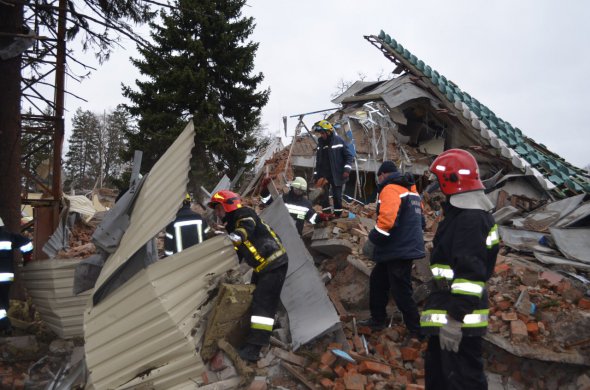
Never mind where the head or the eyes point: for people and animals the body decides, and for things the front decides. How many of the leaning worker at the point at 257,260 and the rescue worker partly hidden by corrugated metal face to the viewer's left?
1

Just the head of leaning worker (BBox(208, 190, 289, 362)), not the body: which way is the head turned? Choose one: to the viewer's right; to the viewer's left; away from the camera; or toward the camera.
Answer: to the viewer's left

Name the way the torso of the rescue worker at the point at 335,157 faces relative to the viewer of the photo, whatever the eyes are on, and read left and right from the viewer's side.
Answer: facing the viewer and to the left of the viewer

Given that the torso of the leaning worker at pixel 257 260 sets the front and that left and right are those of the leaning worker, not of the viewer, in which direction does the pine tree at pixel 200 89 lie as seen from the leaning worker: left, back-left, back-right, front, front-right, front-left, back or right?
right

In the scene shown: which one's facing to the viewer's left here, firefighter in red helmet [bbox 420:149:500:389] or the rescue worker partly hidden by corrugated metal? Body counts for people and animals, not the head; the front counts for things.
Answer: the firefighter in red helmet
